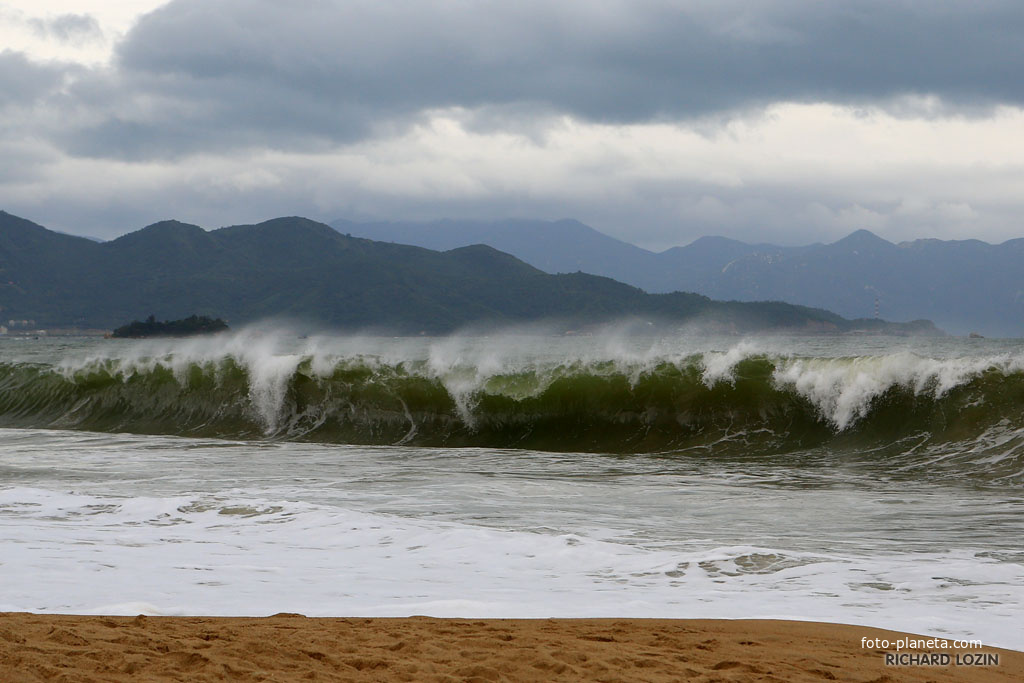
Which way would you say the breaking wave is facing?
toward the camera
